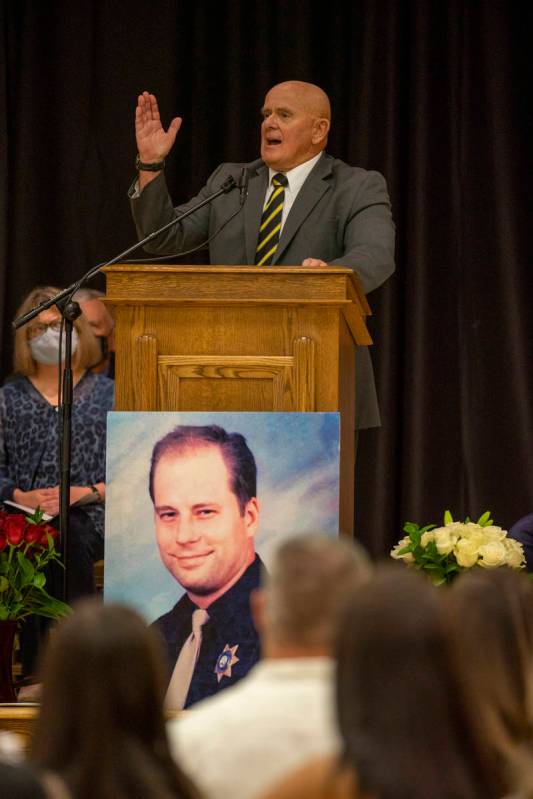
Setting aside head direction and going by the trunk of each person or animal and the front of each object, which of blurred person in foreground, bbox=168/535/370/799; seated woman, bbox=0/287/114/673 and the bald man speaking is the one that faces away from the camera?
the blurred person in foreground

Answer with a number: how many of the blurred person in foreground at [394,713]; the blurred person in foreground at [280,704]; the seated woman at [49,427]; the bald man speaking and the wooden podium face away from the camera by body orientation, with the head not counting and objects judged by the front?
2

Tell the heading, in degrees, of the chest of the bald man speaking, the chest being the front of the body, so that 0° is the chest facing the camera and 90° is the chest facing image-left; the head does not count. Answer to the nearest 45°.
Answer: approximately 45°

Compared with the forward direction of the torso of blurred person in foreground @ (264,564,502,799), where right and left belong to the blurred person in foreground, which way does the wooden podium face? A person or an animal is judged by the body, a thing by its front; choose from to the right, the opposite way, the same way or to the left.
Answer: the opposite way

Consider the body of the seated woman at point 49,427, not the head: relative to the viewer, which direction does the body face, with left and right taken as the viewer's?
facing the viewer

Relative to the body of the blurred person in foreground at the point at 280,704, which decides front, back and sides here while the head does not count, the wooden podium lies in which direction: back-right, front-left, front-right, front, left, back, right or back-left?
front

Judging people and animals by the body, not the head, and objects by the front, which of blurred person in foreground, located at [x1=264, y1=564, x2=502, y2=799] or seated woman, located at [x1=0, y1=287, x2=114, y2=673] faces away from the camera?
the blurred person in foreground

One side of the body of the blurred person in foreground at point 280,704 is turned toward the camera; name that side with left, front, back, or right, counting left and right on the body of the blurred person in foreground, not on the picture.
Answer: back

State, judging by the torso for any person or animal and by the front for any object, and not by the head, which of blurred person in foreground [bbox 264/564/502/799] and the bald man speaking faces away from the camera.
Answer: the blurred person in foreground

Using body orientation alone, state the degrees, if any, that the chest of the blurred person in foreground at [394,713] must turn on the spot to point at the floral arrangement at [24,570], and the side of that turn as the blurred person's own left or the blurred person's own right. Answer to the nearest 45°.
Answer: approximately 45° to the blurred person's own left

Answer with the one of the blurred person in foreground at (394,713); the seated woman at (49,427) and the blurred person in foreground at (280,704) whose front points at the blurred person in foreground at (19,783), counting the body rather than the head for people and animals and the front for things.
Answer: the seated woman

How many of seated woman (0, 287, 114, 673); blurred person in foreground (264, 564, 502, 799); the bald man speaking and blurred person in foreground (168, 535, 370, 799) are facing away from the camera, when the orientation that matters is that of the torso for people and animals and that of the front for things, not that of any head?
2
